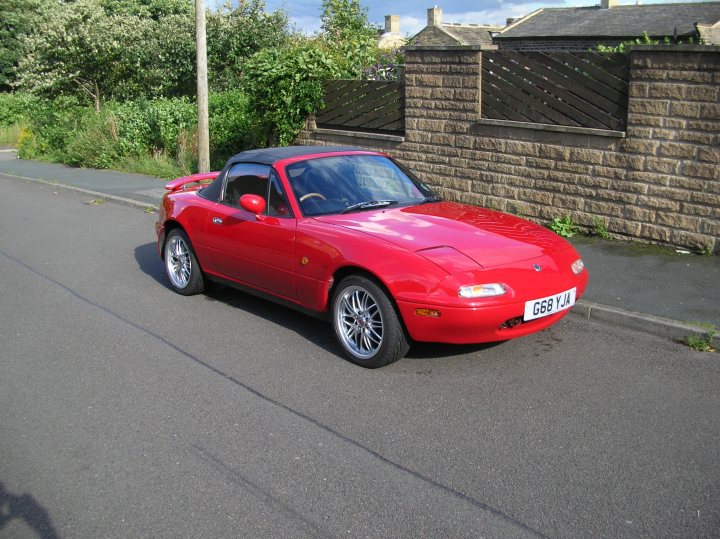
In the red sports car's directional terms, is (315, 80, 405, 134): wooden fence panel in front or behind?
behind

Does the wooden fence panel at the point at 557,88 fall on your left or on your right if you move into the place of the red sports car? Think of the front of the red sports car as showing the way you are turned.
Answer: on your left

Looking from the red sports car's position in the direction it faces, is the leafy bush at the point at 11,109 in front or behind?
behind

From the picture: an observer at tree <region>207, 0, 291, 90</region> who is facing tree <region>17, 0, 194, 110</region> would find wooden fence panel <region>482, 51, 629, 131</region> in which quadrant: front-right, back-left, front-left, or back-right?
back-left

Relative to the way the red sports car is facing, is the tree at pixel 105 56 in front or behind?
behind

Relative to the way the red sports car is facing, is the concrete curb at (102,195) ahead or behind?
behind

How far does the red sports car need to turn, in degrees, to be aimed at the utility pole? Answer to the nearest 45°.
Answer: approximately 135° to its left

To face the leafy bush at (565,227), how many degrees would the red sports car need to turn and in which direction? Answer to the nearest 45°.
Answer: approximately 90° to its left

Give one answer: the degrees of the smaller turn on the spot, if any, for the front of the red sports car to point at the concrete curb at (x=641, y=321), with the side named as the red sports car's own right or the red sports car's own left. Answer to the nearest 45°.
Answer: approximately 45° to the red sports car's own left

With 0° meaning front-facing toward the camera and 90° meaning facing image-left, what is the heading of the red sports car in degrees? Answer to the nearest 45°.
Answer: approximately 315°

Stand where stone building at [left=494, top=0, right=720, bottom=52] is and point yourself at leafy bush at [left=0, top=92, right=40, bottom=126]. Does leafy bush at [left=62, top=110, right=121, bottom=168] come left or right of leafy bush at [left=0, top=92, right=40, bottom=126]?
left
